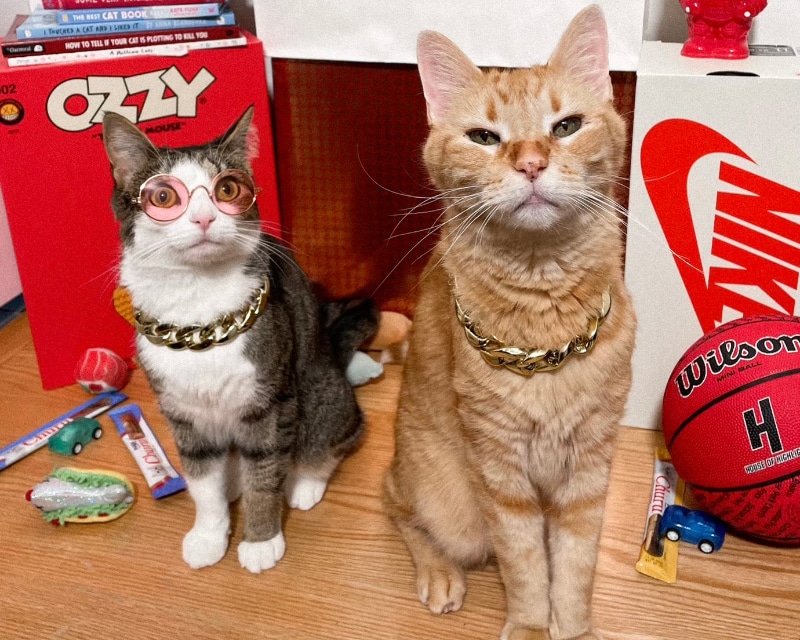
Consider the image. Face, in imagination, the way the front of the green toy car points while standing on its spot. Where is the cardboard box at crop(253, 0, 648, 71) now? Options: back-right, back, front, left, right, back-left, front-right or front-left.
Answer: back-left

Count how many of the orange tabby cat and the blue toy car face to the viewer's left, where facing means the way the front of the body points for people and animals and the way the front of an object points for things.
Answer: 0

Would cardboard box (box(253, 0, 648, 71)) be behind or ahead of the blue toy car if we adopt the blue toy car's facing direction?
behind

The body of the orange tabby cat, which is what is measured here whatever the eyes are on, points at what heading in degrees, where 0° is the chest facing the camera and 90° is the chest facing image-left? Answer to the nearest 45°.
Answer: approximately 0°

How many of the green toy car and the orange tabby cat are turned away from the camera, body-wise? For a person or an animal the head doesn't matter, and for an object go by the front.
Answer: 0

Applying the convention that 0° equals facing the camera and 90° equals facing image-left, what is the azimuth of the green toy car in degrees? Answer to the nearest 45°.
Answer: approximately 45°

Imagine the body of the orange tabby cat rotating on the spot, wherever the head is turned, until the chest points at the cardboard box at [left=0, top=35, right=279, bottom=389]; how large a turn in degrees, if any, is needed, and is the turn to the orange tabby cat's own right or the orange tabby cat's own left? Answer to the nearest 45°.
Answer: approximately 135° to the orange tabby cat's own right
